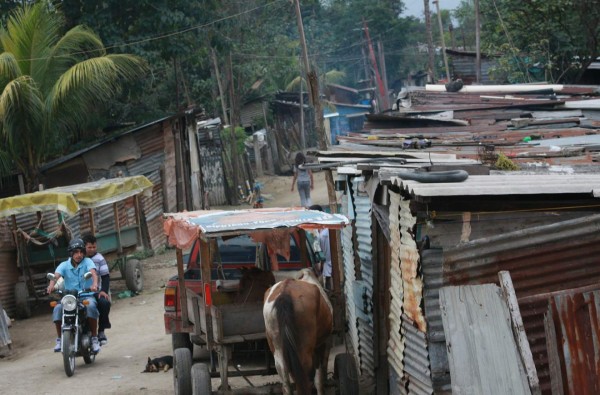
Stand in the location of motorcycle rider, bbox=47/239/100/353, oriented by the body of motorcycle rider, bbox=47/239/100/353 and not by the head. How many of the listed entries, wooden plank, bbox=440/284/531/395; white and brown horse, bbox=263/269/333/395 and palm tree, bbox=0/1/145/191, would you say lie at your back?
1

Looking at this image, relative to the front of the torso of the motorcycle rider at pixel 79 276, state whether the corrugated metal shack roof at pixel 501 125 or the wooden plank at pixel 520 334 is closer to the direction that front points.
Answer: the wooden plank

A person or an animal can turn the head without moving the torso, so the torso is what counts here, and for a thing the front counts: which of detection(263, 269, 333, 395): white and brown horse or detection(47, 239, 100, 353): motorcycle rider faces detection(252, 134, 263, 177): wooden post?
the white and brown horse

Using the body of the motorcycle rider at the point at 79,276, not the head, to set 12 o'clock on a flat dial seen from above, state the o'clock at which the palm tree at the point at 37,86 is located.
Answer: The palm tree is roughly at 6 o'clock from the motorcycle rider.

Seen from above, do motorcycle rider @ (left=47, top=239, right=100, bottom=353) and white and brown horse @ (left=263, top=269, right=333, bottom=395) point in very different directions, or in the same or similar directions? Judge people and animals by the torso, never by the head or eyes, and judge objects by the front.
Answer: very different directions

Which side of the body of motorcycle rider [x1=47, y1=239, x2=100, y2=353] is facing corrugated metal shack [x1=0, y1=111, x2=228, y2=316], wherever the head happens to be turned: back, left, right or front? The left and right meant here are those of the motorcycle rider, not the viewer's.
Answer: back

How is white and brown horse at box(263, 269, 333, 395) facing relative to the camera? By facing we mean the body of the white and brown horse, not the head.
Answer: away from the camera

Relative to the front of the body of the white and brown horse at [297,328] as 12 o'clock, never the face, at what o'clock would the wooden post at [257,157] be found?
The wooden post is roughly at 12 o'clock from the white and brown horse.

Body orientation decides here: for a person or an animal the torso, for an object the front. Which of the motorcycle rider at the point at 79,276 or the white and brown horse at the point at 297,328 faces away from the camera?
the white and brown horse

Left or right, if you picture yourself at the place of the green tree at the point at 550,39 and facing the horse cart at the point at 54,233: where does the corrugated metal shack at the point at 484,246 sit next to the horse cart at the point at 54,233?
left

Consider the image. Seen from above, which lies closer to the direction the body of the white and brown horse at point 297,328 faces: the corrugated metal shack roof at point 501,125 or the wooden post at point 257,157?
the wooden post

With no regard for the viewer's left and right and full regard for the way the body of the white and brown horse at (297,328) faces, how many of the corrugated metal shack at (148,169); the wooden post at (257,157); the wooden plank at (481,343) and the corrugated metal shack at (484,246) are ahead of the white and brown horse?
2

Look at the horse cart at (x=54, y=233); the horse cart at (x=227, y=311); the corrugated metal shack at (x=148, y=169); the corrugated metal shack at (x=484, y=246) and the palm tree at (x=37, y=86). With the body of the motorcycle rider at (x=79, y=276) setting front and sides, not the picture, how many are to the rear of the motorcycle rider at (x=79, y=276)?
3
